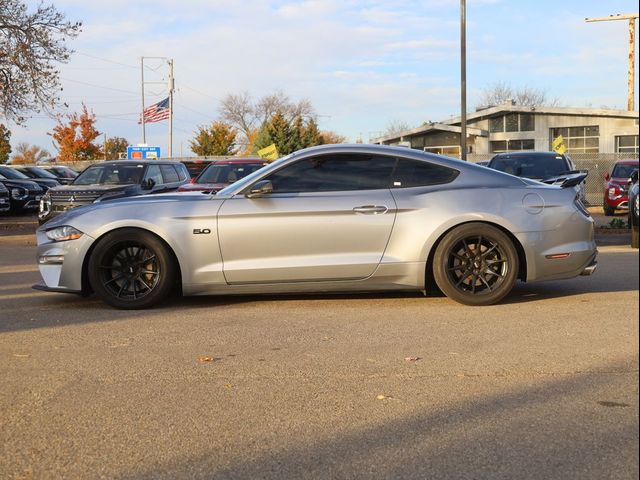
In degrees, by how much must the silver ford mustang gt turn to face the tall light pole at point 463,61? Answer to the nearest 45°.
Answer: approximately 90° to its right

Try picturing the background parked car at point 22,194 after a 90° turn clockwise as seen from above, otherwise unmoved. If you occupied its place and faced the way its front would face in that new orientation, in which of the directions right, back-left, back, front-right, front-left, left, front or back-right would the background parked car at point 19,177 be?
back-right

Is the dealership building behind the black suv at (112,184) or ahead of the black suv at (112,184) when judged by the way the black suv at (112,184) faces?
behind

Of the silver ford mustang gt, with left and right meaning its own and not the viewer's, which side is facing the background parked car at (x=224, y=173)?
right

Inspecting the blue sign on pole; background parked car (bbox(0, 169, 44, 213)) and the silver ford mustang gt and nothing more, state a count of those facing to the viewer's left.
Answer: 1

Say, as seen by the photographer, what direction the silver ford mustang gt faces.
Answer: facing to the left of the viewer

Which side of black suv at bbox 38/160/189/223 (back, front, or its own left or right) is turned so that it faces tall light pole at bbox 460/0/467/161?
back

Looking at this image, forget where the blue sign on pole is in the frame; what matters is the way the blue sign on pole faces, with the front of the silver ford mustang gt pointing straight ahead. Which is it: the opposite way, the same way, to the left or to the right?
to the left

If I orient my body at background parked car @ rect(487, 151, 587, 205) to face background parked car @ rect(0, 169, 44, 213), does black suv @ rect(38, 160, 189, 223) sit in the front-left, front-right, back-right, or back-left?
front-left

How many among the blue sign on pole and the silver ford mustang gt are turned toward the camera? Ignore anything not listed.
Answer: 1

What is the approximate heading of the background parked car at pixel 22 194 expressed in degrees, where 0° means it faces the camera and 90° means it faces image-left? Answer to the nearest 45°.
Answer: approximately 315°

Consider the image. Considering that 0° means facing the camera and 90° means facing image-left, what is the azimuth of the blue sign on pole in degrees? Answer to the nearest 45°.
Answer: approximately 0°

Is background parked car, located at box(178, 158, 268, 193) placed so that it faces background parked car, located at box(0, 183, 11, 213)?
no

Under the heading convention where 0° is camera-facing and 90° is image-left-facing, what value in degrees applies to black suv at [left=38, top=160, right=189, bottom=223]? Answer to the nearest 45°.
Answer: approximately 45°
